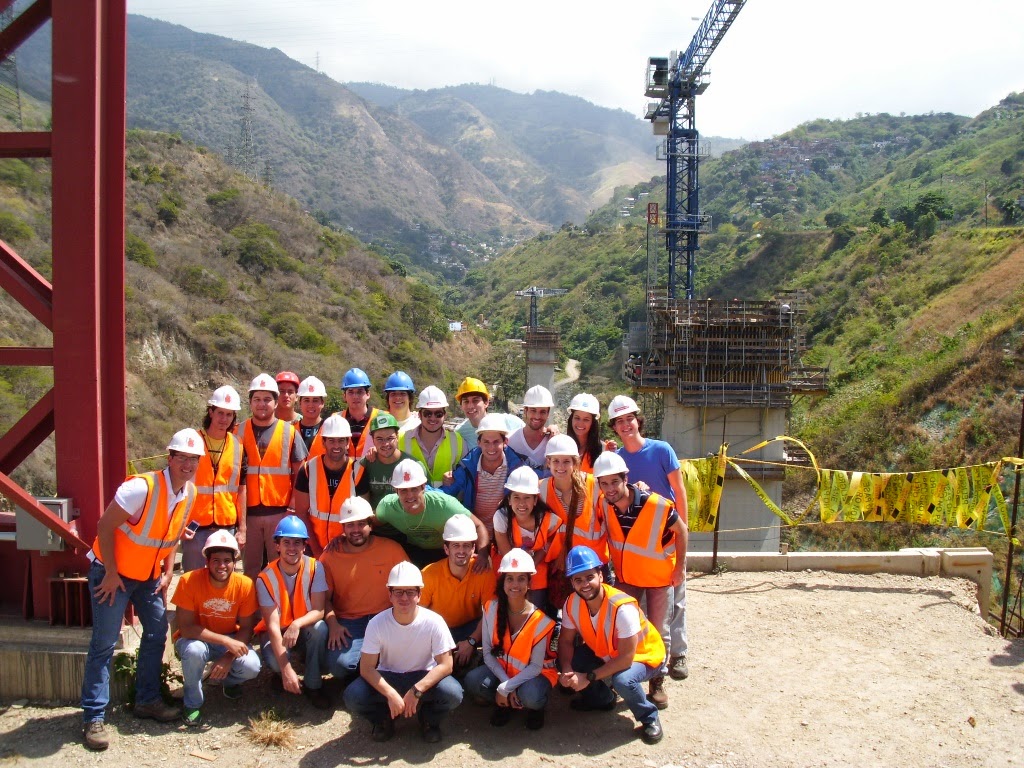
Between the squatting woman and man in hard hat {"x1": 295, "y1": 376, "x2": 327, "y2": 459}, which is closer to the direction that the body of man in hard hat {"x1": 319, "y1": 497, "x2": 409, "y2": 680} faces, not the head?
the squatting woman

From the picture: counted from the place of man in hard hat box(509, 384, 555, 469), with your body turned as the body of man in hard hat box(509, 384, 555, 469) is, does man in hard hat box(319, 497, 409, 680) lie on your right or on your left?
on your right

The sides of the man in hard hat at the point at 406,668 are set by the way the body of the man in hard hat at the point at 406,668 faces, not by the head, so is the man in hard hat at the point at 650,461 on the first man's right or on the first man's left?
on the first man's left
